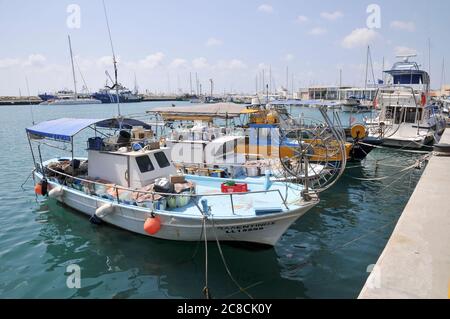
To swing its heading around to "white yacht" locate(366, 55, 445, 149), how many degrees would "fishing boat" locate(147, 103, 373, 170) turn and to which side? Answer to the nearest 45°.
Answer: approximately 45° to its left

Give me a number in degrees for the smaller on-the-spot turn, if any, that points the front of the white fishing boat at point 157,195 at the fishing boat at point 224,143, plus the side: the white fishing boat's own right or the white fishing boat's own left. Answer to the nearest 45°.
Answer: approximately 90° to the white fishing boat's own left

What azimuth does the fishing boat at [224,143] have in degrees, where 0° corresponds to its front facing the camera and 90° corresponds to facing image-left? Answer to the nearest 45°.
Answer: approximately 270°

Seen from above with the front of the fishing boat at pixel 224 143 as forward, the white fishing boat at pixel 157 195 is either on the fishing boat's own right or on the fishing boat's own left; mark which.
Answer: on the fishing boat's own right

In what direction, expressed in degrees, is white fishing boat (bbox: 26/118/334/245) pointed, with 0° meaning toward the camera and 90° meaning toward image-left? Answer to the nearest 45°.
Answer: approximately 315°

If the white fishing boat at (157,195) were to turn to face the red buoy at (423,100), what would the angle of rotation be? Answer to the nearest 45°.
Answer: approximately 90° to its left

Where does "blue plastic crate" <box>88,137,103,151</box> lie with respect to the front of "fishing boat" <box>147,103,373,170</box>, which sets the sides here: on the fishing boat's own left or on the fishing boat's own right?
on the fishing boat's own right

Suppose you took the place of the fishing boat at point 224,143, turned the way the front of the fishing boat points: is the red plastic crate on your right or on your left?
on your right
